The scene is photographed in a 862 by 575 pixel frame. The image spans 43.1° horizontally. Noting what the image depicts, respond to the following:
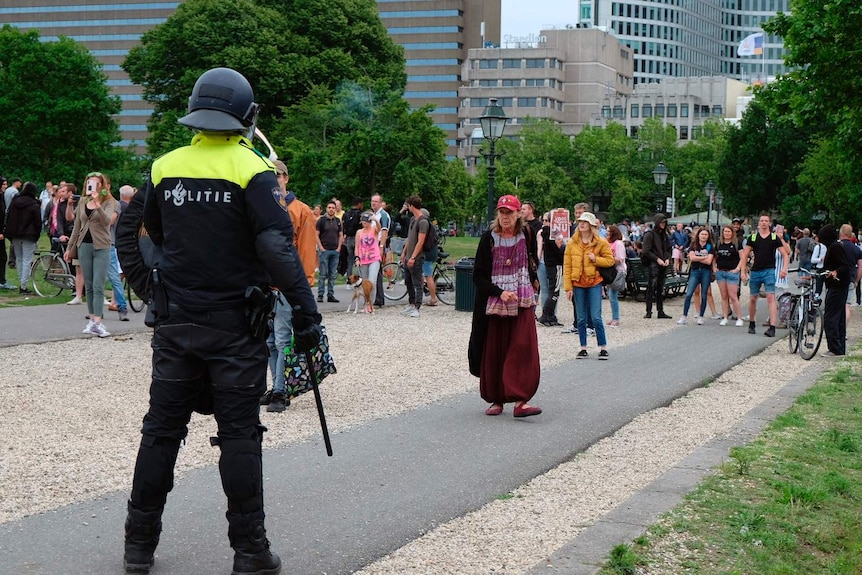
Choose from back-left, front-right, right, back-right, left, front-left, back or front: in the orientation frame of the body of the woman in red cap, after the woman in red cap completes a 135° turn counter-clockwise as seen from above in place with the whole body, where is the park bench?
front-left

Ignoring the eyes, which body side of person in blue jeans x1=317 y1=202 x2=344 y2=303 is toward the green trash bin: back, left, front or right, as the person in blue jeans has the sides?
left

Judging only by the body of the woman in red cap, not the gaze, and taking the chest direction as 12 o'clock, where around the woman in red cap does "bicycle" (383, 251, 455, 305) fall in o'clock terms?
The bicycle is roughly at 6 o'clock from the woman in red cap.

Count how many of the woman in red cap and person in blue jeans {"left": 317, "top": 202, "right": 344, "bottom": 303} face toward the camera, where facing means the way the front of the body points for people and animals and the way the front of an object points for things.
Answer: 2

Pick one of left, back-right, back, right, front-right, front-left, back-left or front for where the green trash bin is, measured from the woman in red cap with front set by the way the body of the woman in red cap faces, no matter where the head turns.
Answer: back

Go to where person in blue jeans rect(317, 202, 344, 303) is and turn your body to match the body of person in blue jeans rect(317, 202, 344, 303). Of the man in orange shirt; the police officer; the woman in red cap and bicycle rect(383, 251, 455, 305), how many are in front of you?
3

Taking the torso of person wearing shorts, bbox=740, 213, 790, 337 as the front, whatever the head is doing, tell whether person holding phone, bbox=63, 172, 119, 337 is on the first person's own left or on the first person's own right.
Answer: on the first person's own right

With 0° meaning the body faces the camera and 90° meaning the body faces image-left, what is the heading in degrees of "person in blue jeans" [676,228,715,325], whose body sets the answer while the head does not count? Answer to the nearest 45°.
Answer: approximately 0°

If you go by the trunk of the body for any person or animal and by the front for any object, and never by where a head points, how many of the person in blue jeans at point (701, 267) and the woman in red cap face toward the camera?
2
